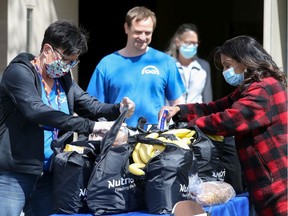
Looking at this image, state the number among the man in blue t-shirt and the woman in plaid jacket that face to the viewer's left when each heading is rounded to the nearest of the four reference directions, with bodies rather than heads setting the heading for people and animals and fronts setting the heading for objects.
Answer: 1

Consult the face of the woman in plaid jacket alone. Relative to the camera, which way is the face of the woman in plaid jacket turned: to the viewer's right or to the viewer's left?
to the viewer's left

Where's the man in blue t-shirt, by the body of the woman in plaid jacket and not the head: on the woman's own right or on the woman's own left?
on the woman's own right

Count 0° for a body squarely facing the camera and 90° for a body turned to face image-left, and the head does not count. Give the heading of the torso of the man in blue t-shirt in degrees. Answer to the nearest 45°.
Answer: approximately 0°

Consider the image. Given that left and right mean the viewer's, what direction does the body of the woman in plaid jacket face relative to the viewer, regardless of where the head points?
facing to the left of the viewer

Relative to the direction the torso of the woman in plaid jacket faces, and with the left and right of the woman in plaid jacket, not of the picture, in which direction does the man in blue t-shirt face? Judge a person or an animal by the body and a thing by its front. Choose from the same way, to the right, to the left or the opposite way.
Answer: to the left

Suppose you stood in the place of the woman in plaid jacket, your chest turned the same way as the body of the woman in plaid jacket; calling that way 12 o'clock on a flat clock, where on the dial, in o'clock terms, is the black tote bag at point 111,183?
The black tote bag is roughly at 11 o'clock from the woman in plaid jacket.
